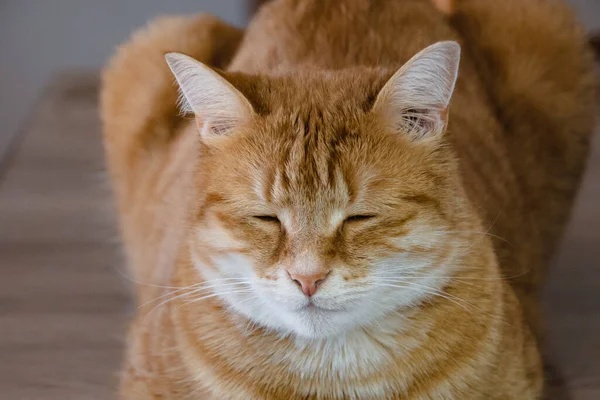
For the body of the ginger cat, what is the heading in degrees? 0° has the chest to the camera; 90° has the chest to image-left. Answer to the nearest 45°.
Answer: approximately 0°
